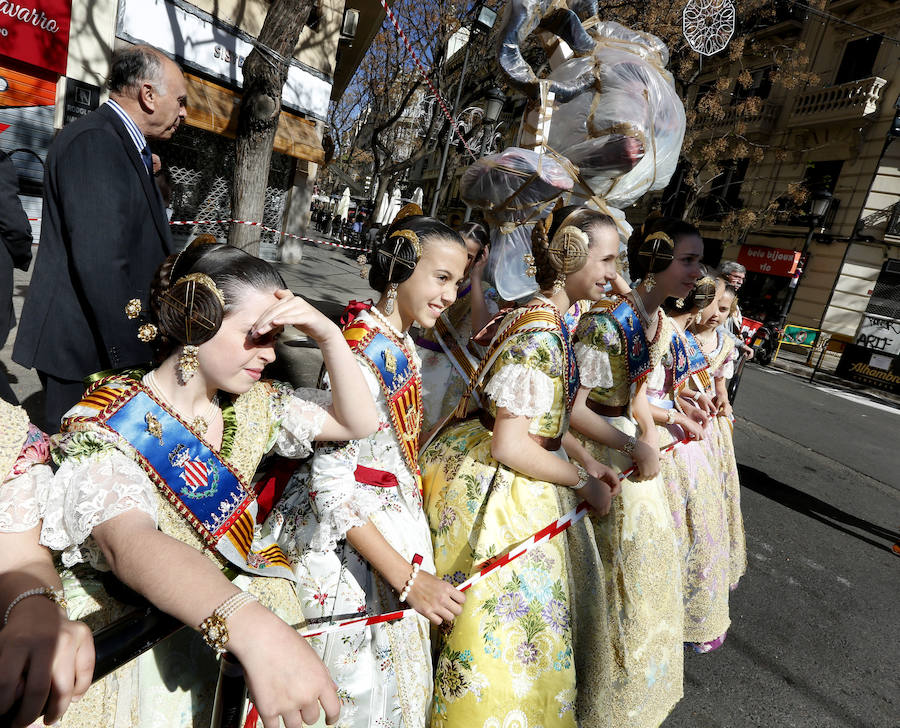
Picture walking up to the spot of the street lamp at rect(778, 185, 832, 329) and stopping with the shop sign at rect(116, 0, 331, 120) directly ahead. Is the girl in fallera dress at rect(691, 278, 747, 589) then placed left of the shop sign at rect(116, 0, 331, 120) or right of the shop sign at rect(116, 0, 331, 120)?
left

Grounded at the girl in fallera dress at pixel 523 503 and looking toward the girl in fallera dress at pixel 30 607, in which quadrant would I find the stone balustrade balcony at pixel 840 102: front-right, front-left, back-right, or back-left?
back-right

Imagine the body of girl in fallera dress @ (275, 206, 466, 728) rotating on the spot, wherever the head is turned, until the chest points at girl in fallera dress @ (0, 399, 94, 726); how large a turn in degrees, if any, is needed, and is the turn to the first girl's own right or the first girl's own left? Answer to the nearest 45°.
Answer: approximately 90° to the first girl's own right

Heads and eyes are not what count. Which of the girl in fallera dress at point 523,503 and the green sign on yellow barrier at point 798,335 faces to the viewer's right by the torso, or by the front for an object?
the girl in fallera dress

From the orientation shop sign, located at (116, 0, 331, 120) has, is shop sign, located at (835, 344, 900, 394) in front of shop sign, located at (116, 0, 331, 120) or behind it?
in front

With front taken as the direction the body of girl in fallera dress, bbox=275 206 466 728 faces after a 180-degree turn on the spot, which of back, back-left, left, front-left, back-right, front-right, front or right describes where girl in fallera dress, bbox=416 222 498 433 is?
front-right

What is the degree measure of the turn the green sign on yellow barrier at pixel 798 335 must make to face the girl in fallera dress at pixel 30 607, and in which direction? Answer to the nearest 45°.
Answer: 0° — it already faces them

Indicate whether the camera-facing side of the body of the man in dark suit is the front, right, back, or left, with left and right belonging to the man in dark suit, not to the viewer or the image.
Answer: right

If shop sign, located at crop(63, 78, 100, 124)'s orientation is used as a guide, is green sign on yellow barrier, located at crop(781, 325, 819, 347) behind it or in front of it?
in front

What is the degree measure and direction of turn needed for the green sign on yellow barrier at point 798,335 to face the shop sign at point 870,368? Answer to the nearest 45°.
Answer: approximately 45° to its left

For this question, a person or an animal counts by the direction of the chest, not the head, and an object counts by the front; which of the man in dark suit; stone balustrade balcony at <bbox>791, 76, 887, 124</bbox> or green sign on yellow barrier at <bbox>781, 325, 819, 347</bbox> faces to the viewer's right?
the man in dark suit
